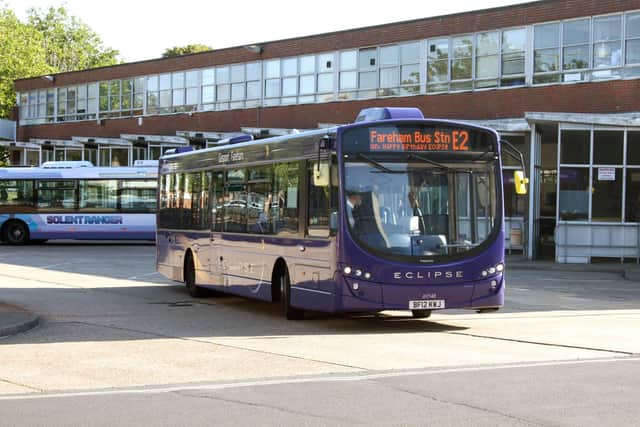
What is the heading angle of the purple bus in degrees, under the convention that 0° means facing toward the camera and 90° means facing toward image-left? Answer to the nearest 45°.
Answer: approximately 315°

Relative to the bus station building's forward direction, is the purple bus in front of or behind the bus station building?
in front

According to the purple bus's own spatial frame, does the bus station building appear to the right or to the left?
on its left

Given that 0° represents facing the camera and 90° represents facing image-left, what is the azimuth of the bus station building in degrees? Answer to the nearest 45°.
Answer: approximately 45°
